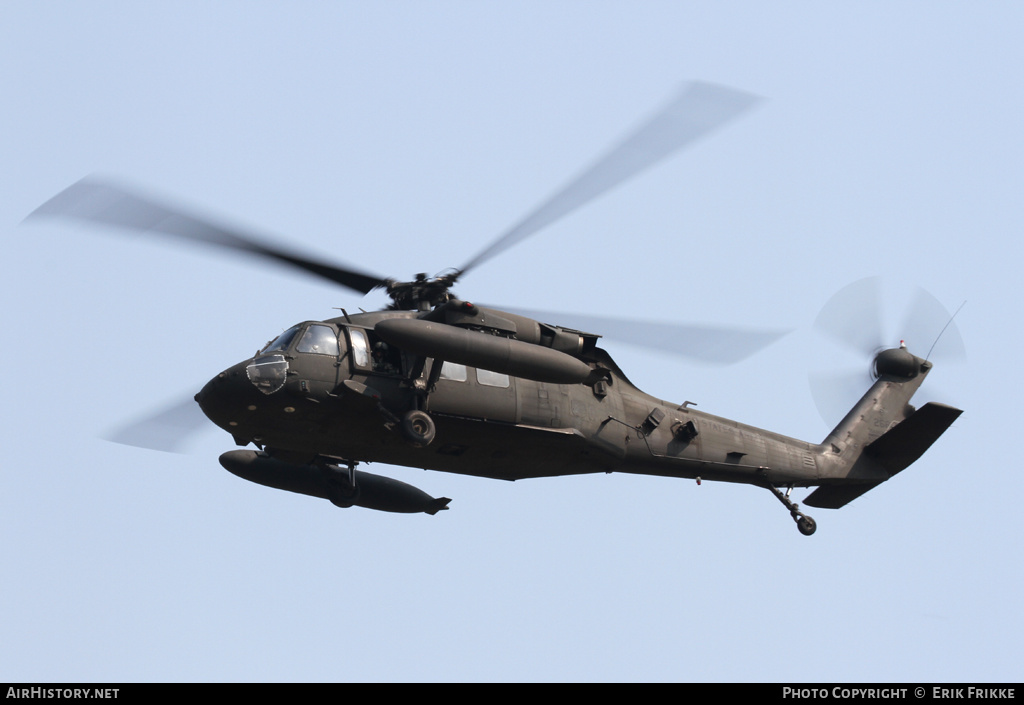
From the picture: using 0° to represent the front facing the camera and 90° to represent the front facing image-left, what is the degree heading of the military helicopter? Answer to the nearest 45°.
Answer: approximately 45°
